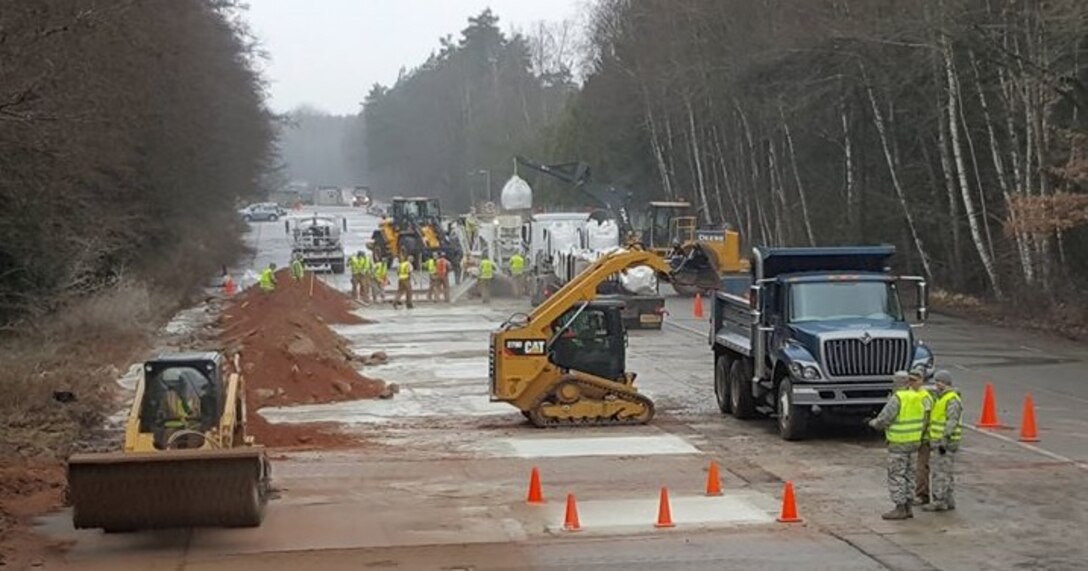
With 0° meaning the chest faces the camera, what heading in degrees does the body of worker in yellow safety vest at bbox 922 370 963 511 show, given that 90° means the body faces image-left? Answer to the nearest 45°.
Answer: approximately 90°

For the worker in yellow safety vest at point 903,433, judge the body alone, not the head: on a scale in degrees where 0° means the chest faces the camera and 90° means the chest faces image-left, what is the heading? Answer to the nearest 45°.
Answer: approximately 135°

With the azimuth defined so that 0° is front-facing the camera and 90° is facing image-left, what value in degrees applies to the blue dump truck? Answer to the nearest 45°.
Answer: approximately 315°

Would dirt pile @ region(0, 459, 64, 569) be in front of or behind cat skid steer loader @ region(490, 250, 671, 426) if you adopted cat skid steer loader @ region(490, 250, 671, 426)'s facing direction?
behind

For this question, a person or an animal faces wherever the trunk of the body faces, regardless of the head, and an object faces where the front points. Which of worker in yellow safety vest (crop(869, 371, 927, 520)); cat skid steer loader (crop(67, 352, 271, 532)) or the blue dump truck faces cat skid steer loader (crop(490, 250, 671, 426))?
the worker in yellow safety vest

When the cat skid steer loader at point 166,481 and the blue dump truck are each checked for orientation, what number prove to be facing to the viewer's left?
0

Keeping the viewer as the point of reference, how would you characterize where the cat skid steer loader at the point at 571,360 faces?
facing to the right of the viewer
